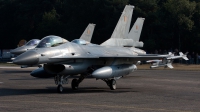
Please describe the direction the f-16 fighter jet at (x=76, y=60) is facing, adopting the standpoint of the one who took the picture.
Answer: facing the viewer and to the left of the viewer
